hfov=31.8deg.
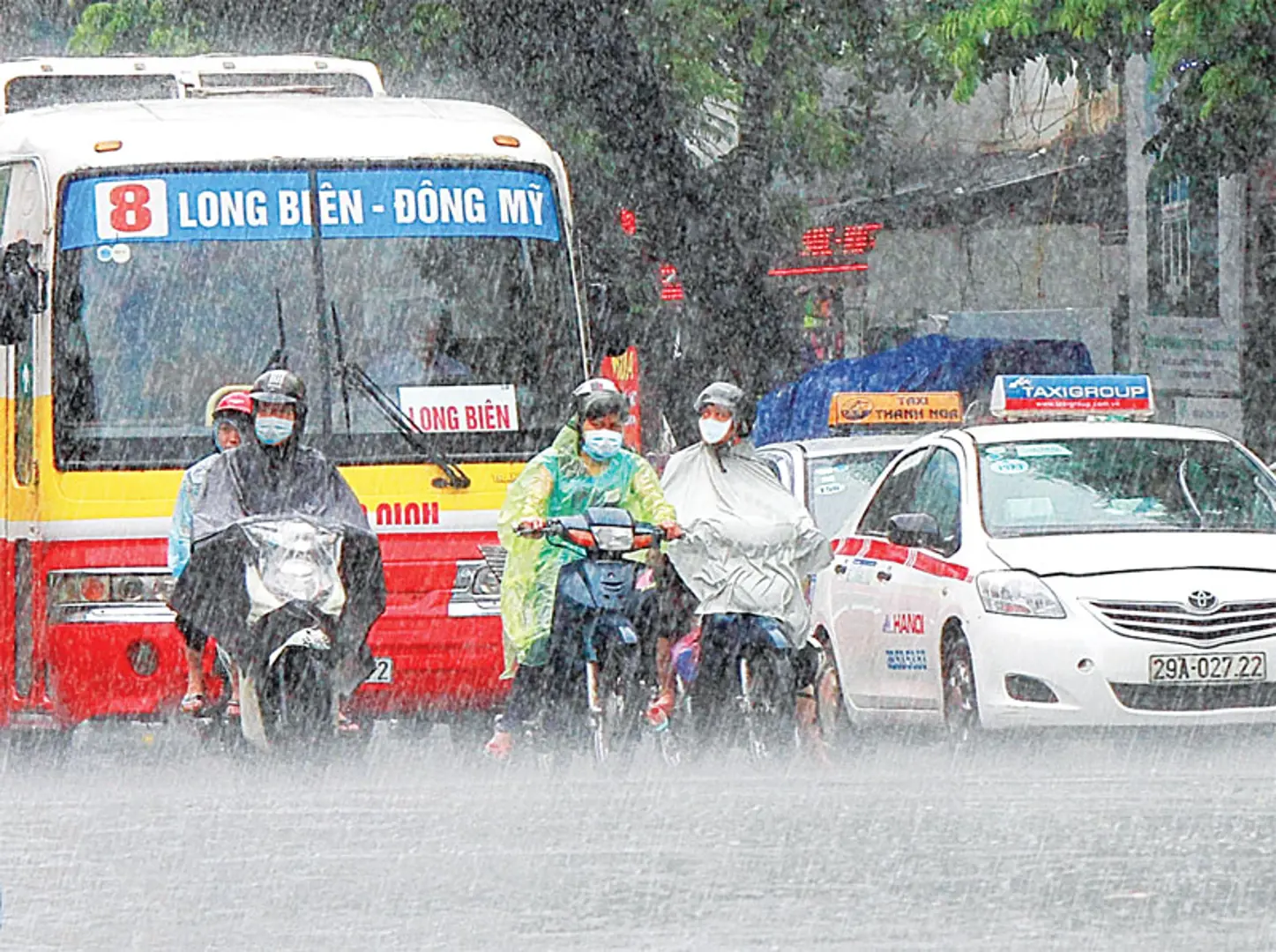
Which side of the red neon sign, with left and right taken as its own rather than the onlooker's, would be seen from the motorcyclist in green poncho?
front

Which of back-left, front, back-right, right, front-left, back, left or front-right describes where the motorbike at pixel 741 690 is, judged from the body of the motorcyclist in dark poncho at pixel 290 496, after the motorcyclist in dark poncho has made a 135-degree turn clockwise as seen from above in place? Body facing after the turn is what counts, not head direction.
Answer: back-right

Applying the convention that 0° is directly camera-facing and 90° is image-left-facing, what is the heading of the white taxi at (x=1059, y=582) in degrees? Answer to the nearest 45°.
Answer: approximately 315°

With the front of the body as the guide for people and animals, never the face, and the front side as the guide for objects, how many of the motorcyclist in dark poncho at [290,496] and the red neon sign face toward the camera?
2

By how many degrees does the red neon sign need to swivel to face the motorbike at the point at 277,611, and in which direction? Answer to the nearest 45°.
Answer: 0° — it already faces it

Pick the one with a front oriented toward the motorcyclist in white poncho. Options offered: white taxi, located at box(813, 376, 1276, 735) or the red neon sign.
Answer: the red neon sign

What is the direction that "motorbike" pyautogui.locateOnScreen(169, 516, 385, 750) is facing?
toward the camera

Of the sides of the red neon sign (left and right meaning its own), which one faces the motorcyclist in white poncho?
front

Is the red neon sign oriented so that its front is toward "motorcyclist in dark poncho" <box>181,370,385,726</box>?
yes

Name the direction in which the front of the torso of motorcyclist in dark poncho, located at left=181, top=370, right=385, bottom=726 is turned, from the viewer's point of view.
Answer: toward the camera

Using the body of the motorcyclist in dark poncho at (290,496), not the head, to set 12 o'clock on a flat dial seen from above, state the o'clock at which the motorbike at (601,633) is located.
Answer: The motorbike is roughly at 9 o'clock from the motorcyclist in dark poncho.

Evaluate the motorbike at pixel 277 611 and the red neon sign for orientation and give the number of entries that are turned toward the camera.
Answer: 2

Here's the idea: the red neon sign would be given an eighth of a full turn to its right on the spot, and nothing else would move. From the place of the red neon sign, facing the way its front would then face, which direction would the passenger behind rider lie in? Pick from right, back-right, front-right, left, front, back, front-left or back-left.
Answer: front-left
